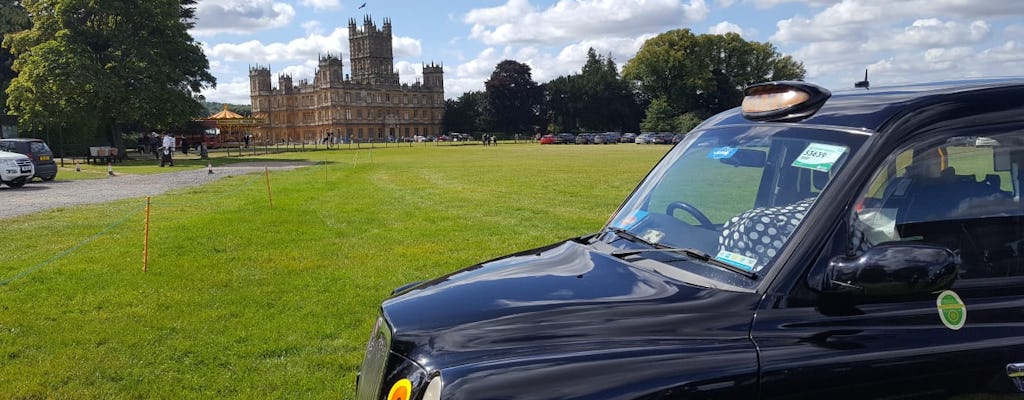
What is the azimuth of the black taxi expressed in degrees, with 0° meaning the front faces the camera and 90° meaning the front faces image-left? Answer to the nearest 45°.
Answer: approximately 45°

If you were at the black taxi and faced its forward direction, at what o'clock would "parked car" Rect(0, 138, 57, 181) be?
The parked car is roughly at 3 o'clock from the black taxi.

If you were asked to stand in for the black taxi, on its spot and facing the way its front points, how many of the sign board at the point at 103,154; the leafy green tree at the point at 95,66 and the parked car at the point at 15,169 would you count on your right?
3

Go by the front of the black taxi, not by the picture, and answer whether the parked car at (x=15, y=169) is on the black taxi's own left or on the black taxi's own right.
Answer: on the black taxi's own right

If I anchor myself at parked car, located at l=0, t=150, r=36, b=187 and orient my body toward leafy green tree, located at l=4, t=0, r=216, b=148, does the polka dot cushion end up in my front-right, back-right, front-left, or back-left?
back-right

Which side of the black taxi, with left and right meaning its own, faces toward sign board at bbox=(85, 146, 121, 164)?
right

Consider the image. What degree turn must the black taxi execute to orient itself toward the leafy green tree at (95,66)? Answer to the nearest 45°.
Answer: approximately 90° to its right
